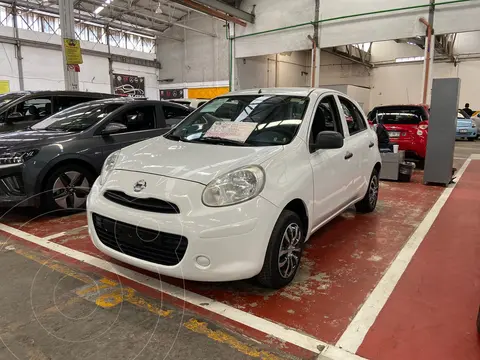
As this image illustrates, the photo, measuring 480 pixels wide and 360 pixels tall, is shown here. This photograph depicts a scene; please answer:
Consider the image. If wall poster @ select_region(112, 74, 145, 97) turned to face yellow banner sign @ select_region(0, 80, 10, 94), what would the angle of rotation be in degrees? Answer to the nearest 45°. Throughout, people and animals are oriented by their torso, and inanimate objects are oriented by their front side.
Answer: approximately 45° to its right

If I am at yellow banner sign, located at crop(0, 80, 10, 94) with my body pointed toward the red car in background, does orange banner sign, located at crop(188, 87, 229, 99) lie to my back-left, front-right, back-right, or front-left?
front-left

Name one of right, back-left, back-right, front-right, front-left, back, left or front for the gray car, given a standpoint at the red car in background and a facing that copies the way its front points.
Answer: back-left

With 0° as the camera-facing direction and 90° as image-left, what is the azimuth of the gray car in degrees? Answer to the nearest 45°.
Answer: approximately 45°

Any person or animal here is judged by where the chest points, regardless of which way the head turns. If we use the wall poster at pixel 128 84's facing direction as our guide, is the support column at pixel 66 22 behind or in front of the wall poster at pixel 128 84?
in front

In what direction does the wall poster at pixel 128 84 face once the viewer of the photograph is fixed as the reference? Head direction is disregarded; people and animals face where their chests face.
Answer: facing the viewer

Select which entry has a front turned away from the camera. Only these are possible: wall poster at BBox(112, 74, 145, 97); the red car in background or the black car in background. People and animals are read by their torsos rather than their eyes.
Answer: the red car in background

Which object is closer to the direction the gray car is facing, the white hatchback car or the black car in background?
the white hatchback car

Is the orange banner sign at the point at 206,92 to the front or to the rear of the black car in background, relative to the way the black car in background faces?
to the rear

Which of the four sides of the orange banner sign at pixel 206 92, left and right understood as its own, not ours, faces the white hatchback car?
front

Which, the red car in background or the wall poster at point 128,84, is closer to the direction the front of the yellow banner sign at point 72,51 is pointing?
the red car in background

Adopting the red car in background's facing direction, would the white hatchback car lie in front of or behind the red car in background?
behind

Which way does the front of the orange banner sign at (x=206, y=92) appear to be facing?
toward the camera

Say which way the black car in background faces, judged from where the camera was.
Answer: facing the viewer and to the left of the viewer

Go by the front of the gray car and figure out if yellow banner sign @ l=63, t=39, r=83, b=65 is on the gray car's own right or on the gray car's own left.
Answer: on the gray car's own right

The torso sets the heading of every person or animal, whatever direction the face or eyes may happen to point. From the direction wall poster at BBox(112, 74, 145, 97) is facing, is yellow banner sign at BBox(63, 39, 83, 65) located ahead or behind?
ahead
